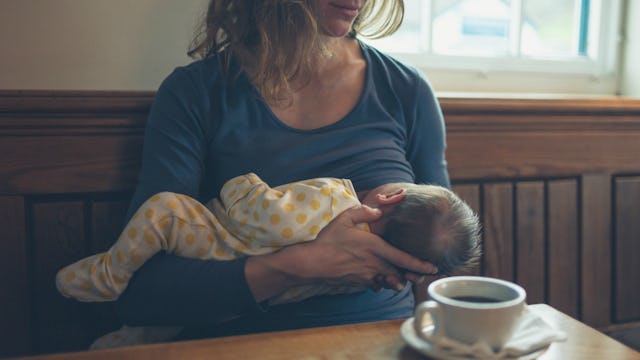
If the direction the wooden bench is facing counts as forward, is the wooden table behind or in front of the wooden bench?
in front

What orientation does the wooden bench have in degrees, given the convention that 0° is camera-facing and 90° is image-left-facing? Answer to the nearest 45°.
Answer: approximately 0°

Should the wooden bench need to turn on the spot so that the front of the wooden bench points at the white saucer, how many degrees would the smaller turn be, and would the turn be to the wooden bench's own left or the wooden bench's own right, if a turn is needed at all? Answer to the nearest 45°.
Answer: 0° — it already faces it

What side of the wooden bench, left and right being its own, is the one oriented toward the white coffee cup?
front

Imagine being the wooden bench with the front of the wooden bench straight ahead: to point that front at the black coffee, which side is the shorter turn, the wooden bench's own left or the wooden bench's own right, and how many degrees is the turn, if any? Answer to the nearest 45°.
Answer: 0° — it already faces it
